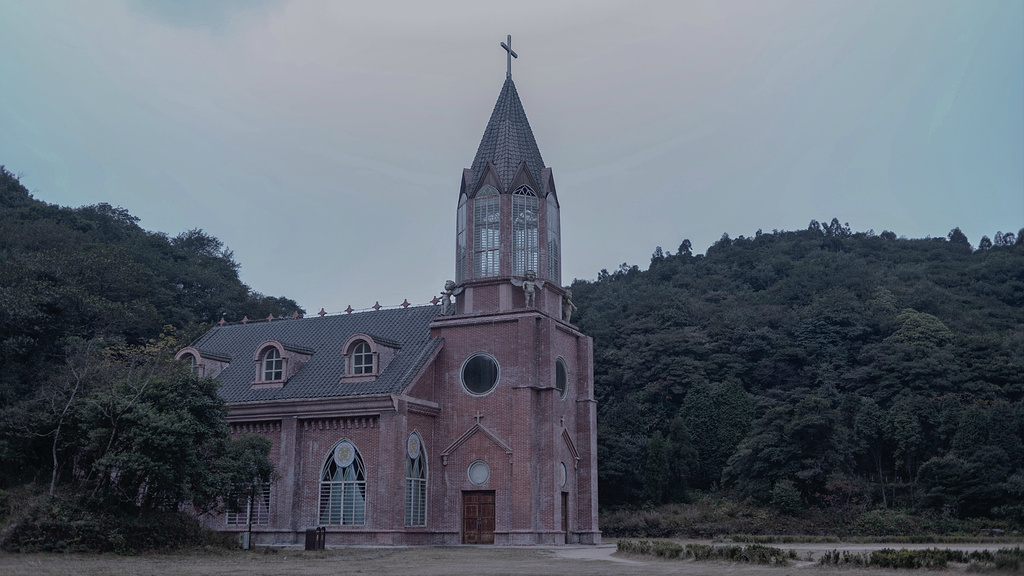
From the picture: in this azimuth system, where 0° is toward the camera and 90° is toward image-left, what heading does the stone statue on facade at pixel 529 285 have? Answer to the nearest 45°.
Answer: approximately 0°

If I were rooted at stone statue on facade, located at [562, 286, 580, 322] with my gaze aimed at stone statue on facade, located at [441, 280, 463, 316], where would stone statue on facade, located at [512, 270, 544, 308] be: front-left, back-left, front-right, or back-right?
front-left

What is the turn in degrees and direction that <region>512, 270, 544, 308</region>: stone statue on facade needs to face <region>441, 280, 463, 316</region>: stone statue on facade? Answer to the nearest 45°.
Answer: approximately 135° to its right

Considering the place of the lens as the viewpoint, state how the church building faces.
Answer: facing the viewer and to the right of the viewer

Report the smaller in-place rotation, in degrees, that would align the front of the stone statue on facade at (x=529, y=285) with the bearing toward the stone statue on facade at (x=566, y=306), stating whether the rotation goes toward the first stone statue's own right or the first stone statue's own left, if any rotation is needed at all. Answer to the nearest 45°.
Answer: approximately 135° to the first stone statue's own left

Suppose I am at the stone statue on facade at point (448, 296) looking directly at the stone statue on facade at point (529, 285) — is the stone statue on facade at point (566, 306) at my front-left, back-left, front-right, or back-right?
front-left
